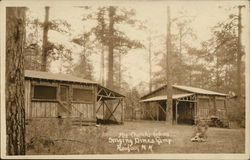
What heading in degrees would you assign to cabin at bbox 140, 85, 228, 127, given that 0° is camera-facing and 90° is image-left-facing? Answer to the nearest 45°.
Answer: approximately 45°
